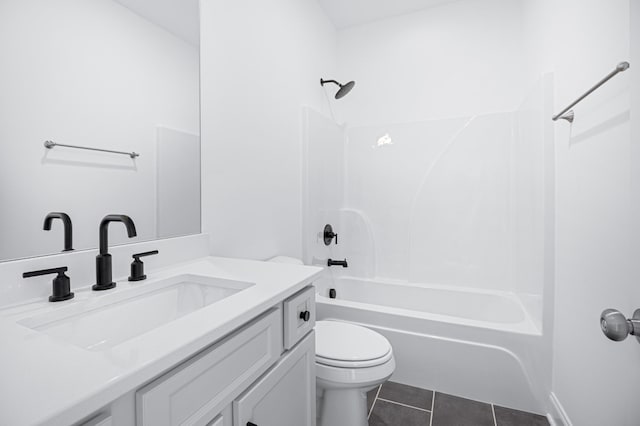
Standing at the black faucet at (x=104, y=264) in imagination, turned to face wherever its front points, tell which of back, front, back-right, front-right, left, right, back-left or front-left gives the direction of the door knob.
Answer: front

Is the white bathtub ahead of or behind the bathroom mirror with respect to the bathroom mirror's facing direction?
ahead

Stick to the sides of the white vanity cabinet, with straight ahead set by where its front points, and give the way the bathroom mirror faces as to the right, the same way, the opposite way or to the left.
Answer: the same way

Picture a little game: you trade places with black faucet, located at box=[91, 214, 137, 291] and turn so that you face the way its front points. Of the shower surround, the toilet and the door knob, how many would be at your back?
0

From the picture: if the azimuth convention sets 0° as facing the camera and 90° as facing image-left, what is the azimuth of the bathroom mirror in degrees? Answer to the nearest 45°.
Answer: approximately 315°

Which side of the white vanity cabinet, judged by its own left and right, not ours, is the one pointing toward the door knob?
front

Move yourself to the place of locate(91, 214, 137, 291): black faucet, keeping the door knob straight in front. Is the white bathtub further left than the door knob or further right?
left

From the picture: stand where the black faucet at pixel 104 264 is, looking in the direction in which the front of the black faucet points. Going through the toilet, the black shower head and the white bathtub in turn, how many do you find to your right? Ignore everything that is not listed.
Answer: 0

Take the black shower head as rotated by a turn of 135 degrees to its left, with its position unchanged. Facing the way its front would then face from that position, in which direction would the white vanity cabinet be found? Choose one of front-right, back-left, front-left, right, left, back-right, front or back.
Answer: back-left

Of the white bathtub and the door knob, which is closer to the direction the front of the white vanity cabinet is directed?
the door knob

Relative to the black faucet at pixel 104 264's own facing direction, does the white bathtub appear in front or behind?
in front

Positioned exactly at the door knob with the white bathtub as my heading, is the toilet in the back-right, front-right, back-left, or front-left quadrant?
front-left

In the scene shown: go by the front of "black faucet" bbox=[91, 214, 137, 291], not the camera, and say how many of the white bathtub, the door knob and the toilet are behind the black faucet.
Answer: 0

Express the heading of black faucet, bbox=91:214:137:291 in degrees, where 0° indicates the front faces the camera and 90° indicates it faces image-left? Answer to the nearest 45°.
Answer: approximately 315°

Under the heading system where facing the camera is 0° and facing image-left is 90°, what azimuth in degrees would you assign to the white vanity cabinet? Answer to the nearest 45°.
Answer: approximately 315°
